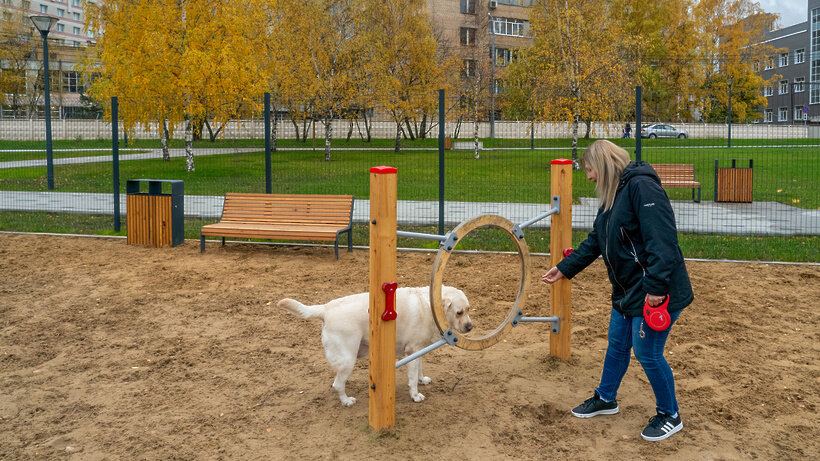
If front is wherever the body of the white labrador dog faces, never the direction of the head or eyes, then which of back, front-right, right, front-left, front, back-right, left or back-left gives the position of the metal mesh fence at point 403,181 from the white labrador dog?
left

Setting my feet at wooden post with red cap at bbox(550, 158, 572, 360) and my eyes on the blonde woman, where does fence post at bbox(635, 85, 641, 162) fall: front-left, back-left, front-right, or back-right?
back-left

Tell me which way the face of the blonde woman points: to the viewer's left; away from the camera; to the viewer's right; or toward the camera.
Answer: to the viewer's left

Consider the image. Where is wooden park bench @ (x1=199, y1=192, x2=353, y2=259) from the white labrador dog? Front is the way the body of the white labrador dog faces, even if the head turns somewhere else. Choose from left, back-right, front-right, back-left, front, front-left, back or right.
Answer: left

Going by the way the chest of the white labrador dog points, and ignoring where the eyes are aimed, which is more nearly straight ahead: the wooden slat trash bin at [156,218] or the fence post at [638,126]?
the fence post

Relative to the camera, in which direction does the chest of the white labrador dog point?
to the viewer's right

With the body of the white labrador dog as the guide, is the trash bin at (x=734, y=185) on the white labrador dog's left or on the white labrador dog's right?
on the white labrador dog's left

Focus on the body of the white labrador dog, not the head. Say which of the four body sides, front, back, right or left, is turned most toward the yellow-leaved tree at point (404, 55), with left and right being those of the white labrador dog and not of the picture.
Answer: left

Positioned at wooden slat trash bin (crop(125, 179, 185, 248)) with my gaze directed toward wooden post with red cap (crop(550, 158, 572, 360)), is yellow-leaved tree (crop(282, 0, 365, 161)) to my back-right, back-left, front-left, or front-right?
back-left

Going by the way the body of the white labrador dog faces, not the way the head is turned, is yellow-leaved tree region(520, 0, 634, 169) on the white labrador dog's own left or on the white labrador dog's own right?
on the white labrador dog's own left

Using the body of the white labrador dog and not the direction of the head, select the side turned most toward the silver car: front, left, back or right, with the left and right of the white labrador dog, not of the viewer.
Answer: left
